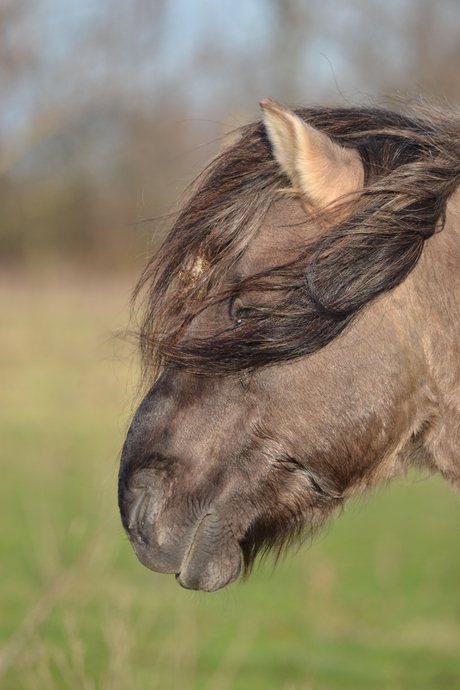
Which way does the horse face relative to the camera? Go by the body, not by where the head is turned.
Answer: to the viewer's left
